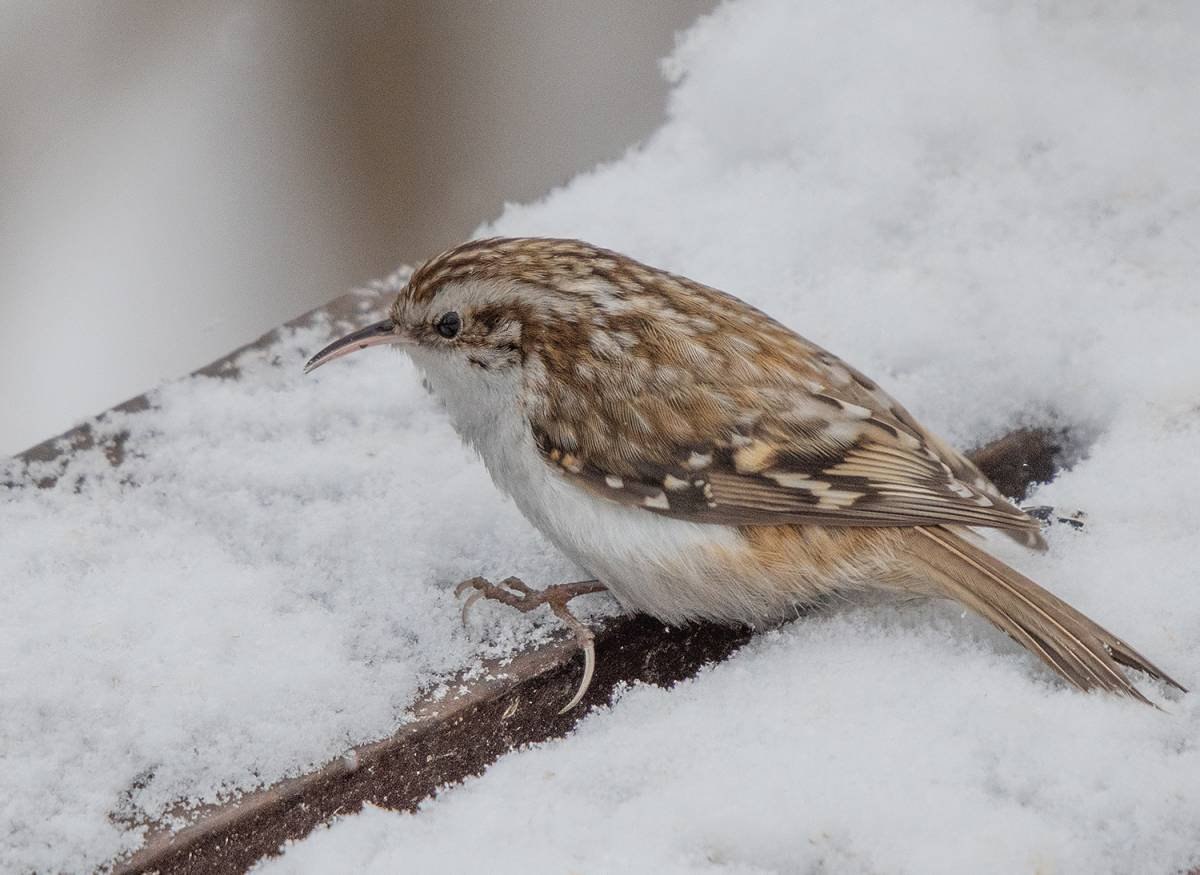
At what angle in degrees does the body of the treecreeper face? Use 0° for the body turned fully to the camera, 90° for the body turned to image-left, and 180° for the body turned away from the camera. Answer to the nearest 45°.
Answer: approximately 90°
